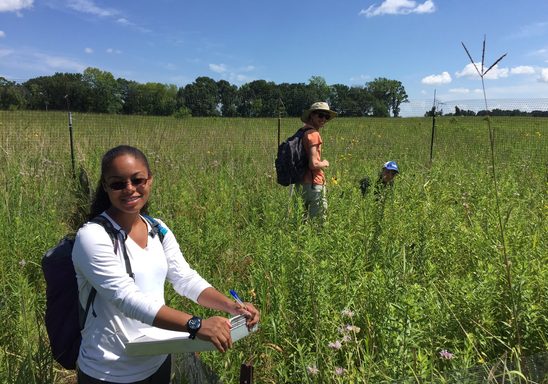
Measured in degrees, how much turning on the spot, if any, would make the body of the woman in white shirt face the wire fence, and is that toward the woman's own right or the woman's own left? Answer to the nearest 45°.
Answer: approximately 135° to the woman's own left

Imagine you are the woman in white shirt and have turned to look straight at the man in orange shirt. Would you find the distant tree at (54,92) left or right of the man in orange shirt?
left

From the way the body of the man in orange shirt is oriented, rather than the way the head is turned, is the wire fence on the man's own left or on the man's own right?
on the man's own left

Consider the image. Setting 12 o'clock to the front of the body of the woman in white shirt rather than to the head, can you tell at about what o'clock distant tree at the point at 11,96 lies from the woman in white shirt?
The distant tree is roughly at 7 o'clock from the woman in white shirt.

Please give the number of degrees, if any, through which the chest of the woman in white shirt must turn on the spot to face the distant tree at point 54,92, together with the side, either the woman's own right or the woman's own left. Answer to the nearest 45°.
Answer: approximately 135° to the woman's own left

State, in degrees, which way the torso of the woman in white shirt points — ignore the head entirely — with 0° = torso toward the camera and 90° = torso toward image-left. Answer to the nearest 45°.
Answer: approximately 315°

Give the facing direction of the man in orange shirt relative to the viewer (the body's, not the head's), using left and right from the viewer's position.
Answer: facing to the right of the viewer

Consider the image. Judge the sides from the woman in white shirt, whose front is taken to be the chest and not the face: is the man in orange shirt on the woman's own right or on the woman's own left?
on the woman's own left

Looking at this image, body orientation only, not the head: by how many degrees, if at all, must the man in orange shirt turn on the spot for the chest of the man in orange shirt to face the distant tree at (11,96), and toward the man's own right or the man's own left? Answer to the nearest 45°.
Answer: approximately 135° to the man's own left

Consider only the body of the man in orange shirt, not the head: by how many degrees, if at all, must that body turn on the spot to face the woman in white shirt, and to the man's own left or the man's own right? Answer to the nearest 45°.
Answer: approximately 90° to the man's own right

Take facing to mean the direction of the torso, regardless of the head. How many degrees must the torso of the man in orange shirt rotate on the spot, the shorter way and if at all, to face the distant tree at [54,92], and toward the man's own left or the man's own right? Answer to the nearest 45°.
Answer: approximately 135° to the man's own left
